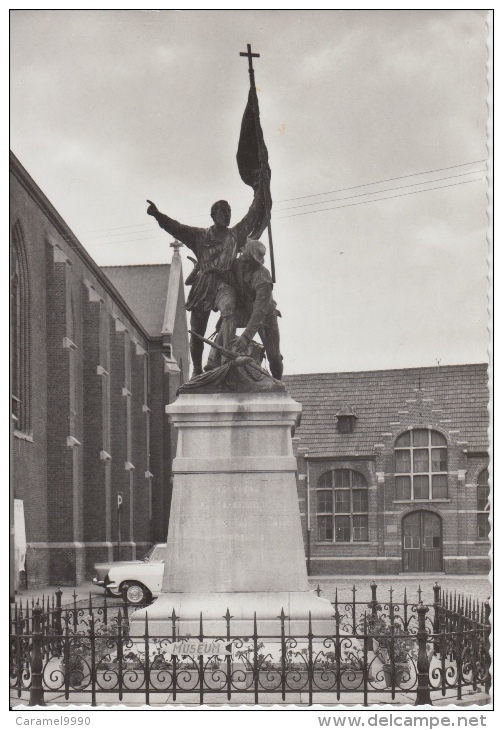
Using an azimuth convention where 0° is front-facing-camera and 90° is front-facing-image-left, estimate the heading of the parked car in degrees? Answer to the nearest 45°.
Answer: approximately 45°

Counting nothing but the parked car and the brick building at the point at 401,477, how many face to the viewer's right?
0

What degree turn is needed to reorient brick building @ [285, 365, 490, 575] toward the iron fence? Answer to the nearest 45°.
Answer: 0° — it already faces it

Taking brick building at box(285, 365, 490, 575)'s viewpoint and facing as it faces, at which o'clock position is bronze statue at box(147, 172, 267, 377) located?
The bronze statue is roughly at 12 o'clock from the brick building.

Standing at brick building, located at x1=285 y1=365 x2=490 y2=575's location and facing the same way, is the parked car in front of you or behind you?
in front

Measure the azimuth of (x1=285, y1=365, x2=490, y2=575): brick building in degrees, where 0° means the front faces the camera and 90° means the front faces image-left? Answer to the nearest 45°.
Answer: approximately 0°

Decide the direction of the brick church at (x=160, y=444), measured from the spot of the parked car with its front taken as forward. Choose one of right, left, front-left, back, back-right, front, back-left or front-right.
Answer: back-right
